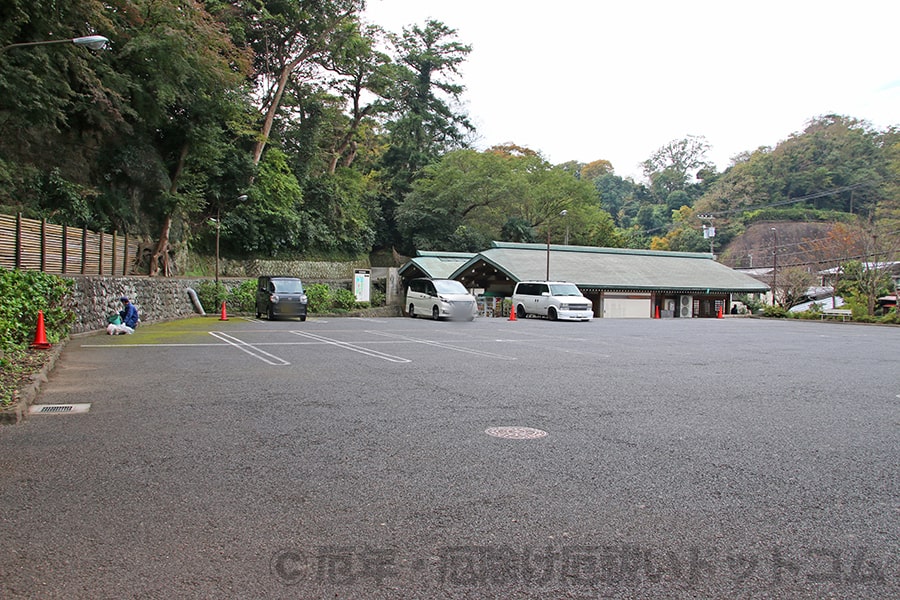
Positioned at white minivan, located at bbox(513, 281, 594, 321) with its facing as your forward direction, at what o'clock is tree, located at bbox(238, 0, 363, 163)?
The tree is roughly at 5 o'clock from the white minivan.

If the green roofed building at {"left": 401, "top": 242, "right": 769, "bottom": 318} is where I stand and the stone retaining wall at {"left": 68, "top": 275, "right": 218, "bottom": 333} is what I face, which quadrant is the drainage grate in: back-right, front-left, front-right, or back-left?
front-left

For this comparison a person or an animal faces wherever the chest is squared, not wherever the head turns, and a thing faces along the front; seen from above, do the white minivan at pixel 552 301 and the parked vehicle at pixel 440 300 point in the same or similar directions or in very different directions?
same or similar directions

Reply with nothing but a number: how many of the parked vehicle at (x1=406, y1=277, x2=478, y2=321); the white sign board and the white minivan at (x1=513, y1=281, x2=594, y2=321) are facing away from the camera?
0

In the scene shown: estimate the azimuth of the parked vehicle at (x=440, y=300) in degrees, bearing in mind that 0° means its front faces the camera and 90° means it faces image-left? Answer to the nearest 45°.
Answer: approximately 315°

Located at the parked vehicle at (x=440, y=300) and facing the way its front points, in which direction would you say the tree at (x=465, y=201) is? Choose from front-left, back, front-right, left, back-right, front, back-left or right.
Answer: back-left

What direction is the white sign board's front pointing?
toward the camera

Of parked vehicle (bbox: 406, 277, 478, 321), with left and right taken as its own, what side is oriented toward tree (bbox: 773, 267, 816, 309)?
left

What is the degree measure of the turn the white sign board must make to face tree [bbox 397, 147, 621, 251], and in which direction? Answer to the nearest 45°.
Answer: approximately 135° to its left

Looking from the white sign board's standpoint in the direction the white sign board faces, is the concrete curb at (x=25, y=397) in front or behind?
in front

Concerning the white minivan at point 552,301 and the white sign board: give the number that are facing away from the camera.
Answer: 0

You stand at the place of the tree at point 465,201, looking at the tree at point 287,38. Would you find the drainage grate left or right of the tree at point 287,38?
left

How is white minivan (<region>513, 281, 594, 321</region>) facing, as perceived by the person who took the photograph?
facing the viewer and to the right of the viewer

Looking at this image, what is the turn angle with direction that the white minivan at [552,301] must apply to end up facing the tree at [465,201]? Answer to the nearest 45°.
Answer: approximately 180°
